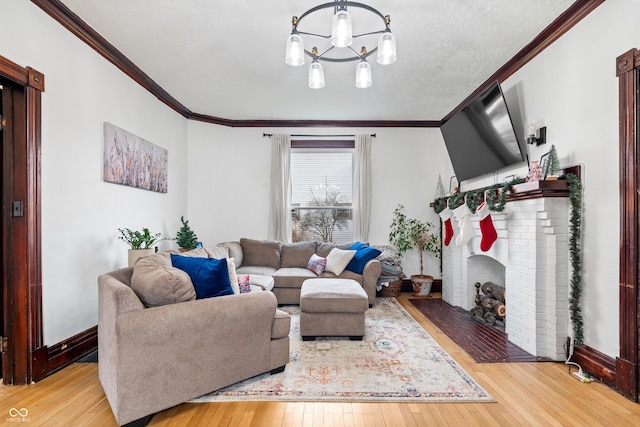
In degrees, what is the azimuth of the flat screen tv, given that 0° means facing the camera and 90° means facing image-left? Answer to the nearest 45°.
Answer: approximately 45°

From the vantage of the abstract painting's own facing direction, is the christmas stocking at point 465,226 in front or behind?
in front

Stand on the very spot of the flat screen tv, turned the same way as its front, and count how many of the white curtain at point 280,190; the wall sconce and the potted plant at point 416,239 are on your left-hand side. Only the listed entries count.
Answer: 1

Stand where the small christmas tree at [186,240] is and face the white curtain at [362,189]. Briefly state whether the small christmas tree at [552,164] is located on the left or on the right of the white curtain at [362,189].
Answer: right

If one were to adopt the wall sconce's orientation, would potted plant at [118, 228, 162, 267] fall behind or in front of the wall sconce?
in front

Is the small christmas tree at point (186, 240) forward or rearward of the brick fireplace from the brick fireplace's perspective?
forward

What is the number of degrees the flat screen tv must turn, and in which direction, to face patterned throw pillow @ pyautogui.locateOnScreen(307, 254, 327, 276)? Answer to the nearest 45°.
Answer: approximately 45° to its right
